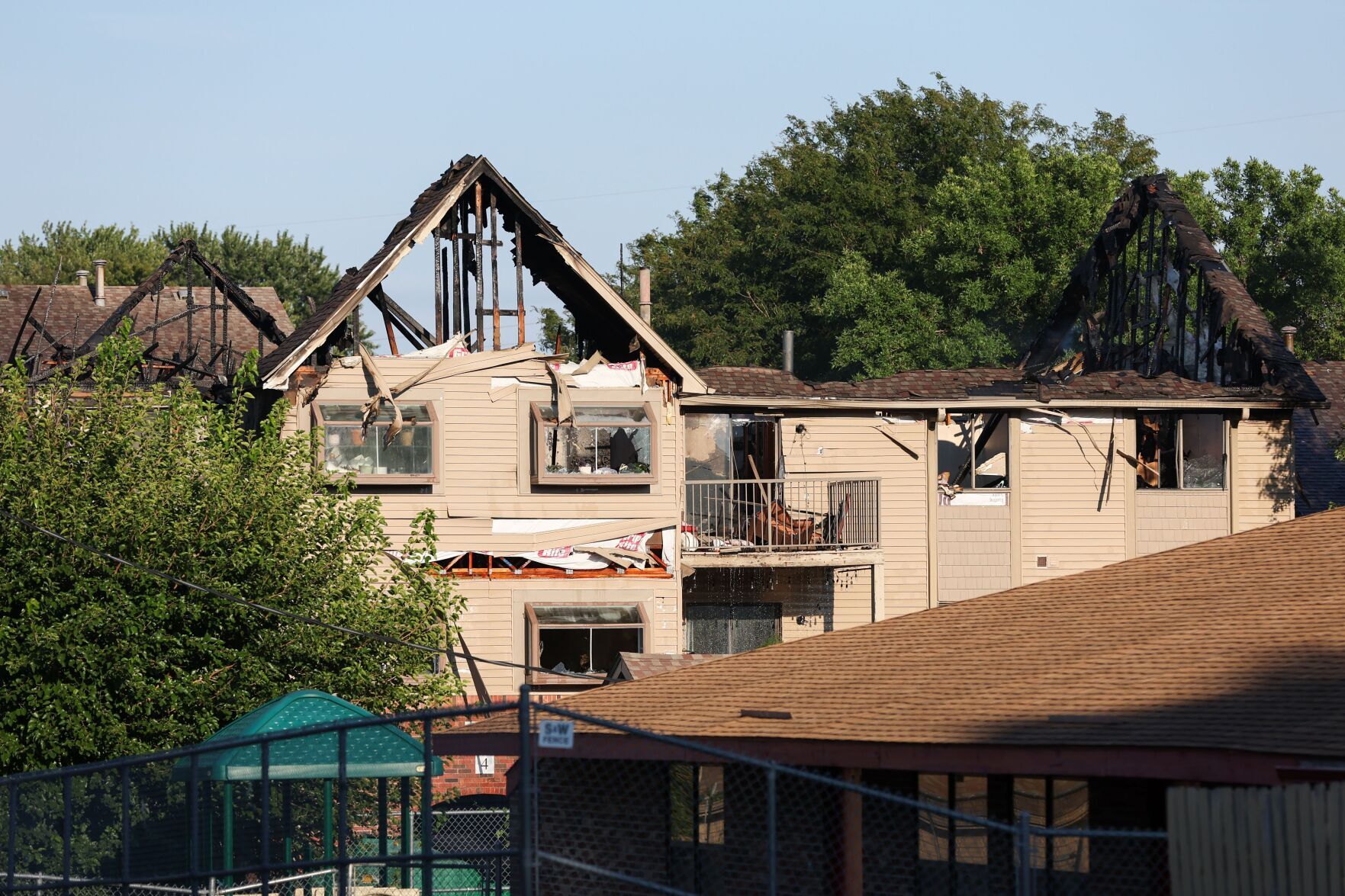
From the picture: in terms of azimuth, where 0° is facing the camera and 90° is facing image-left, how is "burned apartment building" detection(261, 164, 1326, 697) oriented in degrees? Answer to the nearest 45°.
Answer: approximately 0°

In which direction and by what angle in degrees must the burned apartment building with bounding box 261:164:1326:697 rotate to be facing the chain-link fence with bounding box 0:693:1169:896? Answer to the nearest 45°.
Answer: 0° — it already faces it

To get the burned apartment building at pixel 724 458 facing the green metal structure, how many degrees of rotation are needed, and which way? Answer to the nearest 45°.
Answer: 0° — it already faces it
